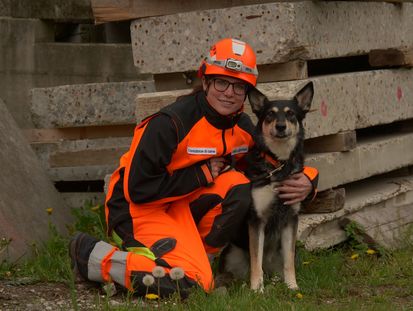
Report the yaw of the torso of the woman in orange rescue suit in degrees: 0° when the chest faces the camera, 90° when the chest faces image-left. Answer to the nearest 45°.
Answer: approximately 315°

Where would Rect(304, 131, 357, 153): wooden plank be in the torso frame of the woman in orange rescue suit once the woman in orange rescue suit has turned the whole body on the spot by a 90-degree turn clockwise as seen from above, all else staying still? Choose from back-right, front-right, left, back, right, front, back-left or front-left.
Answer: back

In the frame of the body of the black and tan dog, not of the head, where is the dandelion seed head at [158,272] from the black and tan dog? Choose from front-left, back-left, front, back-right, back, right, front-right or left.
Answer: front-right

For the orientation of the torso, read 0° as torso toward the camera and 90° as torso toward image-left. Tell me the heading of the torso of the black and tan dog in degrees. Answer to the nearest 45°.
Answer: approximately 0°

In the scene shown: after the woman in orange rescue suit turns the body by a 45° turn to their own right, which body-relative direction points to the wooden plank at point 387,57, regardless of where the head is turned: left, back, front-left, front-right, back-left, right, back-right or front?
back-left

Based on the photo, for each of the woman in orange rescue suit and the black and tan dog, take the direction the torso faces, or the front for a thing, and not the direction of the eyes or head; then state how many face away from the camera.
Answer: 0

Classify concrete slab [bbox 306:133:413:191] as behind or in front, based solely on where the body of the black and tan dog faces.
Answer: behind

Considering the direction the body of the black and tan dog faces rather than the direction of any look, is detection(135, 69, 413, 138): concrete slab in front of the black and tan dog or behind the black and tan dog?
behind
